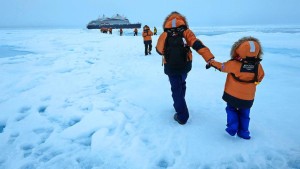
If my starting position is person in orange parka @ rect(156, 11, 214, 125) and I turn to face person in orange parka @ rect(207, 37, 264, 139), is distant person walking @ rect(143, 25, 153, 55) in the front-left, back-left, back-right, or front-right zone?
back-left

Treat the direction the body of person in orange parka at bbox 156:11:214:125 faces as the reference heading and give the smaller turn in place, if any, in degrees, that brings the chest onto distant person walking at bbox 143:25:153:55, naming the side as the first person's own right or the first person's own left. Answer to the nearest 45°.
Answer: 0° — they already face them

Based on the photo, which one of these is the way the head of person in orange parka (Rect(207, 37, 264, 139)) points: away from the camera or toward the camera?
away from the camera

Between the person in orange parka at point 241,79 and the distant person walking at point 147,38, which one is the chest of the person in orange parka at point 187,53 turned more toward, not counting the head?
the distant person walking

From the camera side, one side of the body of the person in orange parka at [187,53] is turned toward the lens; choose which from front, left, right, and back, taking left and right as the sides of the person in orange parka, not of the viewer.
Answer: back

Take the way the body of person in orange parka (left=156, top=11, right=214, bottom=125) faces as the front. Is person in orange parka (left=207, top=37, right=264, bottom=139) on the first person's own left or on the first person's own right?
on the first person's own right
